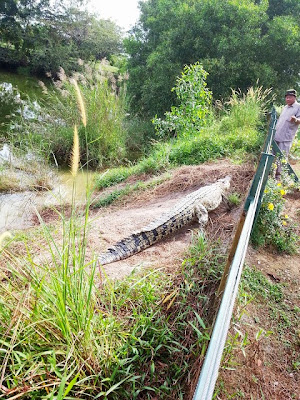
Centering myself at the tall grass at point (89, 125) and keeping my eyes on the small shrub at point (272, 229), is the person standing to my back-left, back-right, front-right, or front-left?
front-left

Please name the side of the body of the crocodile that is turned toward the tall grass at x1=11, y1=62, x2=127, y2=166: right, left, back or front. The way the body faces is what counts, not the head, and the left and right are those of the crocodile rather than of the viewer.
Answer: left

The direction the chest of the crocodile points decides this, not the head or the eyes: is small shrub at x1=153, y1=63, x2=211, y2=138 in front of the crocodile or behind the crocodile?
in front

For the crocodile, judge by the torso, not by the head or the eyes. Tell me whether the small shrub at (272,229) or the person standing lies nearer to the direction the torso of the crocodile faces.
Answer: the person standing

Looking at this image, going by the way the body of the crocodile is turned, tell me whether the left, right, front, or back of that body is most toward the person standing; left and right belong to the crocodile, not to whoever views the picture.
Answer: front

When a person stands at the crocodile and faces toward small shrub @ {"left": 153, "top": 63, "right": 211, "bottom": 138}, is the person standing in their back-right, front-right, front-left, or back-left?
front-right

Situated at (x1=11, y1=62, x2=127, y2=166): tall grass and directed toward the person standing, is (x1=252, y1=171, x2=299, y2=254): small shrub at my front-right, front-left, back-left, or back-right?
front-right

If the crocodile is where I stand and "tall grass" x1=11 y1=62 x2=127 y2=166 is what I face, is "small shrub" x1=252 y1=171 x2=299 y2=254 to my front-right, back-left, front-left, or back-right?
back-right

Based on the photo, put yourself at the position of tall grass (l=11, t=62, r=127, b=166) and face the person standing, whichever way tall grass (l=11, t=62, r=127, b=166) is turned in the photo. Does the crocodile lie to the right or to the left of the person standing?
right

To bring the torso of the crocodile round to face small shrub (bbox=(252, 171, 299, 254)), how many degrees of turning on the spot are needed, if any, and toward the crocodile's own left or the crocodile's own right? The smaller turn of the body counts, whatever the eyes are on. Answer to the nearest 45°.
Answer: approximately 45° to the crocodile's own right

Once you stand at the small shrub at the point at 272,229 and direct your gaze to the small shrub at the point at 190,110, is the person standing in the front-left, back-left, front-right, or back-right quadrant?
front-right

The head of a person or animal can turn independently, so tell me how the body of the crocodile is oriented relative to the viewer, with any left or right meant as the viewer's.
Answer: facing away from the viewer and to the right of the viewer
